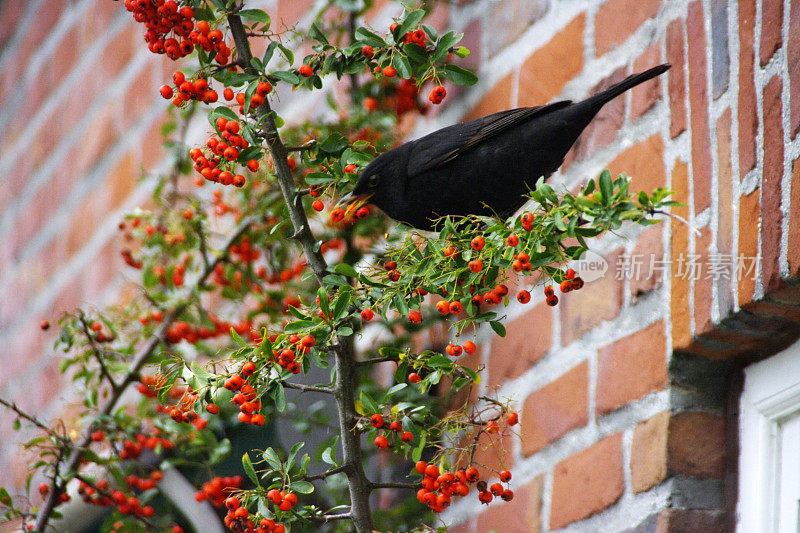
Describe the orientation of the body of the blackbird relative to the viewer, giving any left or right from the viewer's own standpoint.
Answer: facing to the left of the viewer
